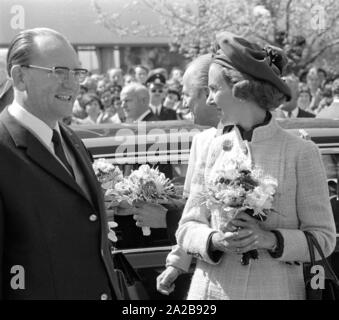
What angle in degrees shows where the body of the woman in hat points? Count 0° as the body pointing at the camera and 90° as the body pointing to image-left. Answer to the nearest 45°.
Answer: approximately 45°

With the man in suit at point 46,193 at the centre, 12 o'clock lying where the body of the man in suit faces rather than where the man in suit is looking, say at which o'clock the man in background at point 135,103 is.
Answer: The man in background is roughly at 8 o'clock from the man in suit.

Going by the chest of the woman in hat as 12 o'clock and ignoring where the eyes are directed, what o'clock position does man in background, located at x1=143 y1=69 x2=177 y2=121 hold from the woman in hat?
The man in background is roughly at 4 o'clock from the woman in hat.

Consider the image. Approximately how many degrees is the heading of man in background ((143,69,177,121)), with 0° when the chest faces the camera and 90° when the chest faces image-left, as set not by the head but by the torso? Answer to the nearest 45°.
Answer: approximately 0°

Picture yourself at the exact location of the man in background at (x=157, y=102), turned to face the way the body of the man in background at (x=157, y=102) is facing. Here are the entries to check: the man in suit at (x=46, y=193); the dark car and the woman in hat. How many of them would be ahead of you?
3

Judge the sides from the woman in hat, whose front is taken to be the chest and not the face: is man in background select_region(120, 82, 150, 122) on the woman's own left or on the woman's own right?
on the woman's own right

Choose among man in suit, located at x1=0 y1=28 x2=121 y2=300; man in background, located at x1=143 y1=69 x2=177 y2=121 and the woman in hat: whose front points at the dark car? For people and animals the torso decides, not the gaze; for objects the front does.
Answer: the man in background

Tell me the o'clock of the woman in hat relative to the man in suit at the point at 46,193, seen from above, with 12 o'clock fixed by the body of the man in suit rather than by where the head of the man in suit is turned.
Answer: The woman in hat is roughly at 10 o'clock from the man in suit.

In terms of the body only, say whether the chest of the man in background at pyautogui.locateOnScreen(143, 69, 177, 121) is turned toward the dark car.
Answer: yes

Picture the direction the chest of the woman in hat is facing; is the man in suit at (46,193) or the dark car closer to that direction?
the man in suit

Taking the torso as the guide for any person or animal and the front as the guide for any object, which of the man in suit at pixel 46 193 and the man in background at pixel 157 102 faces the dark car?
the man in background

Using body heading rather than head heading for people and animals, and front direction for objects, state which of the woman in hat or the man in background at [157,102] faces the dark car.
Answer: the man in background
